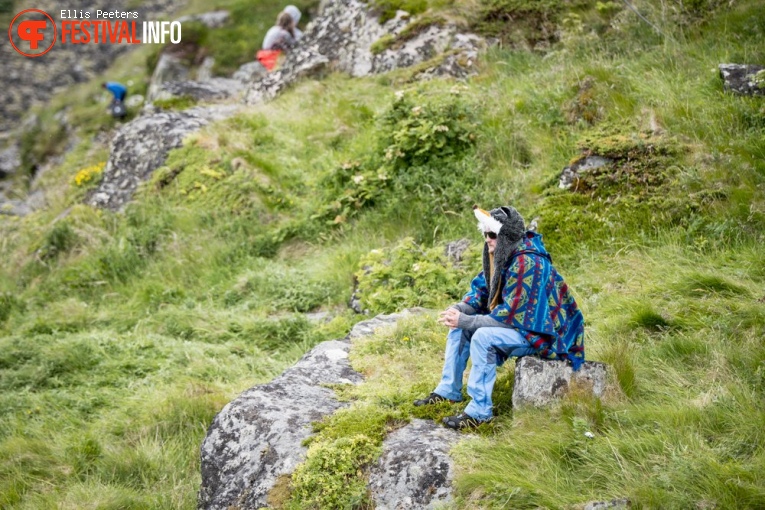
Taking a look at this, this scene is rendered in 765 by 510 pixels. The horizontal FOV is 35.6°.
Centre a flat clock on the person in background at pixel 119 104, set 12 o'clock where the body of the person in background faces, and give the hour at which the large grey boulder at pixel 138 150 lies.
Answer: The large grey boulder is roughly at 9 o'clock from the person in background.

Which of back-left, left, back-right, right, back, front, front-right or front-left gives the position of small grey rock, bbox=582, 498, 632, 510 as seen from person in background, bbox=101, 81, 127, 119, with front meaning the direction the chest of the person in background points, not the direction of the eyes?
left

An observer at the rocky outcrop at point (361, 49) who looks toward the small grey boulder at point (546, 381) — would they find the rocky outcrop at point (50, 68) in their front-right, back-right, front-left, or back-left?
back-right

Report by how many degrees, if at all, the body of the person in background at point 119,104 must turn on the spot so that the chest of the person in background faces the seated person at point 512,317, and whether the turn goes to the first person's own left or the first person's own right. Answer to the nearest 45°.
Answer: approximately 90° to the first person's own left

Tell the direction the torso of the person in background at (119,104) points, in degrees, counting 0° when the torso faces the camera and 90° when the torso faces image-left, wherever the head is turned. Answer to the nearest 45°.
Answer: approximately 90°

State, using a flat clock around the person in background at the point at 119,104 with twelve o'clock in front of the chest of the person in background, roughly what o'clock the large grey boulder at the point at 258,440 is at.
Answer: The large grey boulder is roughly at 9 o'clock from the person in background.

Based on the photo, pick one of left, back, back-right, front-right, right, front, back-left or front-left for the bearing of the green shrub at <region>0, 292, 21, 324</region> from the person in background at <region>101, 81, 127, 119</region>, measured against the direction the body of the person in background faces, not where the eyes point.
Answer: left
